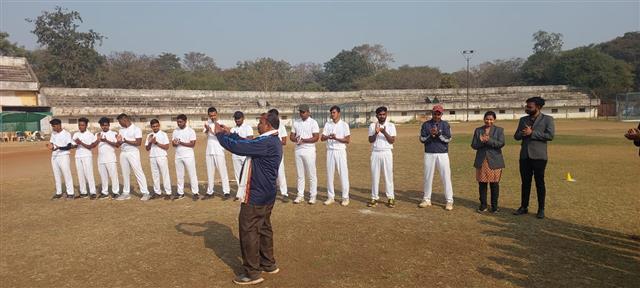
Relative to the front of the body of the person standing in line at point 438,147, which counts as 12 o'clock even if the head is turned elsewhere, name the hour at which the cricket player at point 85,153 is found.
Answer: The cricket player is roughly at 3 o'clock from the person standing in line.

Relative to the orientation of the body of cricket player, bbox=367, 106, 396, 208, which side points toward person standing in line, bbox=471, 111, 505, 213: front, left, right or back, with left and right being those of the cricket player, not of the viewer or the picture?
left

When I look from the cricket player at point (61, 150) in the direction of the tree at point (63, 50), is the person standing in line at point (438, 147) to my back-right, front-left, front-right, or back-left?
back-right

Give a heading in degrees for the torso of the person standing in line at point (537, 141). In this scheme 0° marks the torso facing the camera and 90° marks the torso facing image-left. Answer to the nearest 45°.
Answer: approximately 45°

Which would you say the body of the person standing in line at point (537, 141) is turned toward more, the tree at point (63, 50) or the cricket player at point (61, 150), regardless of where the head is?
the cricket player

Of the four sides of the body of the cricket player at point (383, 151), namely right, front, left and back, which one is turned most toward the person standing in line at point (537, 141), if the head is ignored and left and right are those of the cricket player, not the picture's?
left

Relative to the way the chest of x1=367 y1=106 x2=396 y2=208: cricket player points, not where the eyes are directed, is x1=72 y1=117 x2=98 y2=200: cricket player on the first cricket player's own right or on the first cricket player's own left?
on the first cricket player's own right

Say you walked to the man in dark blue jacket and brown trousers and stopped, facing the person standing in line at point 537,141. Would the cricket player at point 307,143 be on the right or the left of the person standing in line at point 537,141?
left

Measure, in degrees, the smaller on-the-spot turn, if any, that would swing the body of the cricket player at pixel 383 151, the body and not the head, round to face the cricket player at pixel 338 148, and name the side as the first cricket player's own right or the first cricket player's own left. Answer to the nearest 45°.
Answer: approximately 90° to the first cricket player's own right

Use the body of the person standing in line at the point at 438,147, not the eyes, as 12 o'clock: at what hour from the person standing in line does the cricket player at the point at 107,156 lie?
The cricket player is roughly at 3 o'clock from the person standing in line.

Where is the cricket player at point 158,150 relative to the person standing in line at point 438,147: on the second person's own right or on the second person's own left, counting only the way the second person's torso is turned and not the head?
on the second person's own right
